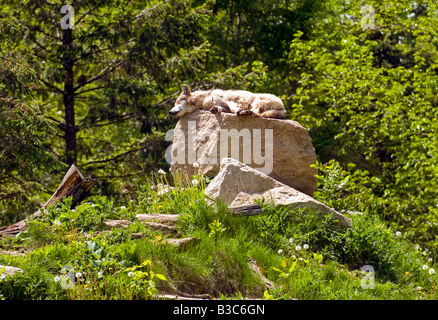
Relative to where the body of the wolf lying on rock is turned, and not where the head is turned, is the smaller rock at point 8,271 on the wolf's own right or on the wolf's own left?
on the wolf's own left

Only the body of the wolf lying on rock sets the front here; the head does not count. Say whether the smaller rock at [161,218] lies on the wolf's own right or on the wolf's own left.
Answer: on the wolf's own left

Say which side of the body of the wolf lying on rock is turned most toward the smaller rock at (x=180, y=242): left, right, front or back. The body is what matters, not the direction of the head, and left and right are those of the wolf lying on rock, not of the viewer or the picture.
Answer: left

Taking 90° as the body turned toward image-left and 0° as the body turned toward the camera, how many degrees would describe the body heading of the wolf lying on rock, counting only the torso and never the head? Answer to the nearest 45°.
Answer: approximately 90°

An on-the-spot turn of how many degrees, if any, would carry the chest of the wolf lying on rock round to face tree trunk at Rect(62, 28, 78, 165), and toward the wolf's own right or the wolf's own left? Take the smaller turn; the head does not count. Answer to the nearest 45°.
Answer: approximately 45° to the wolf's own right

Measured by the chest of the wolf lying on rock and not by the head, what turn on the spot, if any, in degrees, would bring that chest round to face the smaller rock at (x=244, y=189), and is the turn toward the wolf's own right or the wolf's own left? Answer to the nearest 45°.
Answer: approximately 90° to the wolf's own left

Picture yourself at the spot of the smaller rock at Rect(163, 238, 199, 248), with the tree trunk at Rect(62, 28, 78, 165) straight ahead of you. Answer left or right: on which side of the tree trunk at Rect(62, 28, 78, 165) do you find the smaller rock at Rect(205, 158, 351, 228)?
right
